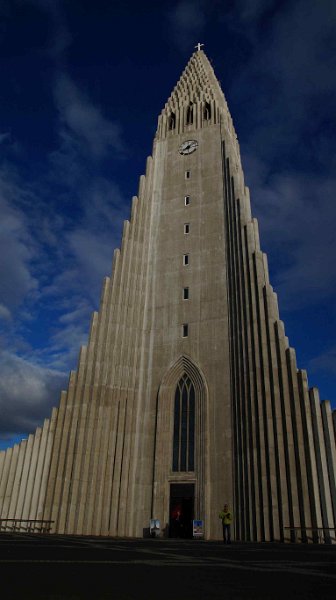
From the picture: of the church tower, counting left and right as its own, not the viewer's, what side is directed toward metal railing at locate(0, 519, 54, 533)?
right

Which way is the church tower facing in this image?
toward the camera
